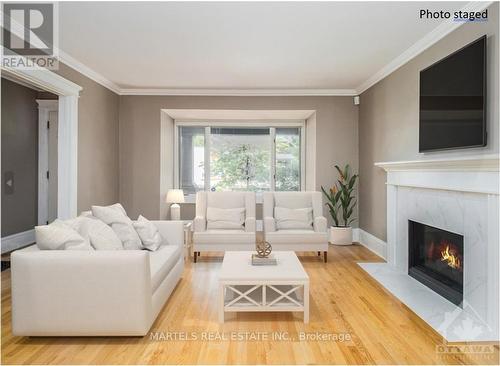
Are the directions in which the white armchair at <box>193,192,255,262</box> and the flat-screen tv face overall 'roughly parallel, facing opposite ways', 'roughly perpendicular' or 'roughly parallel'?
roughly perpendicular

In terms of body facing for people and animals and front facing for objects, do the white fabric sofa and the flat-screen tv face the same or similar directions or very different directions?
very different directions

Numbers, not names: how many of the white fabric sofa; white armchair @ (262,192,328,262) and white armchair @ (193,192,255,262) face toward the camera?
2

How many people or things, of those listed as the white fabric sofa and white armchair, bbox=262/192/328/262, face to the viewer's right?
1

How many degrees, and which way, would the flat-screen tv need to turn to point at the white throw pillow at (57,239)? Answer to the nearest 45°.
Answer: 0° — it already faces it

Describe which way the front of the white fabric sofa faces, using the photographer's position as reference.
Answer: facing to the right of the viewer

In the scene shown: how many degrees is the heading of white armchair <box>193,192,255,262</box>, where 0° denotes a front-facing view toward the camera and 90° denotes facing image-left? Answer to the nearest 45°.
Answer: approximately 0°

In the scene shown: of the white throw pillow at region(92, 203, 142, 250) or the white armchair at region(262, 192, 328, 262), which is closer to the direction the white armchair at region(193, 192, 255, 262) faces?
the white throw pillow

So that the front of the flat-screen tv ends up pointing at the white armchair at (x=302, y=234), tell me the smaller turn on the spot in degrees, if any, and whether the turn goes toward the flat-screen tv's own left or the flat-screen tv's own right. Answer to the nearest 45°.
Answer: approximately 90° to the flat-screen tv's own right

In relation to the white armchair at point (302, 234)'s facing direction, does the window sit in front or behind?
behind

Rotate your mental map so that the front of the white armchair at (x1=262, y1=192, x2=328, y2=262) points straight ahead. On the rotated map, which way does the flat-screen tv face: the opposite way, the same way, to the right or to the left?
to the right

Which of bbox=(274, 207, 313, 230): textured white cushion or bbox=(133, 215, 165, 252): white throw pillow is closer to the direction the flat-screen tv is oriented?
the white throw pillow
